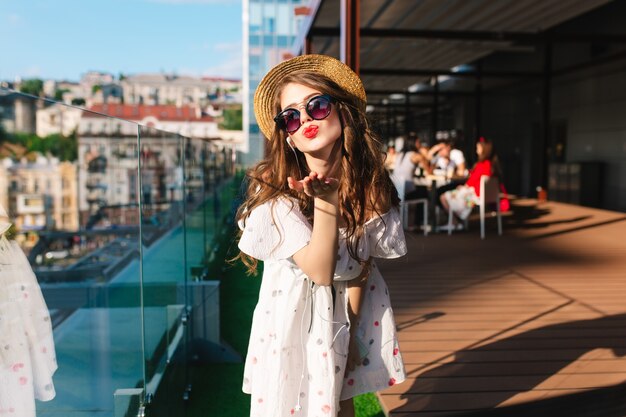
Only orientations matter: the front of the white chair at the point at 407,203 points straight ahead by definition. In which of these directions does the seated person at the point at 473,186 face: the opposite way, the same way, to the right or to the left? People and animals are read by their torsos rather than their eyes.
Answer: the opposite way

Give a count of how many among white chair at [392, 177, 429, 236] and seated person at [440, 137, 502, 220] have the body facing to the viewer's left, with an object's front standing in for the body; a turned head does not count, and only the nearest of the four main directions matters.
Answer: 1

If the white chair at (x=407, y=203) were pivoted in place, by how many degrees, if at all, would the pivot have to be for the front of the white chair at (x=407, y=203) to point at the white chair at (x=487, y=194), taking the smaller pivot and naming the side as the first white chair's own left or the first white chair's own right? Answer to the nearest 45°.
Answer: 0° — it already faces it

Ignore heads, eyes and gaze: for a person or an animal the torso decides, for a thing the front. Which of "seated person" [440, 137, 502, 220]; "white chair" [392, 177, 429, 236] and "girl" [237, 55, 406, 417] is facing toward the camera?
the girl

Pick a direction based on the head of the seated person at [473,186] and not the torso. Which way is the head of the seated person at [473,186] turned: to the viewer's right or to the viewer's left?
to the viewer's left

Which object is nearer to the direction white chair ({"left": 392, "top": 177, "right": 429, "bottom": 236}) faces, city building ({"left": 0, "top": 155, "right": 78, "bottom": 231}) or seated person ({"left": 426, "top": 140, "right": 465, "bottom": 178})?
the seated person

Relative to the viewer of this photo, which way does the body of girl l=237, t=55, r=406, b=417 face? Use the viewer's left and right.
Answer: facing the viewer

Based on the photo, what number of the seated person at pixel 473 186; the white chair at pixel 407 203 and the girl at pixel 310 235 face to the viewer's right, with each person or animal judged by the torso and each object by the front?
1

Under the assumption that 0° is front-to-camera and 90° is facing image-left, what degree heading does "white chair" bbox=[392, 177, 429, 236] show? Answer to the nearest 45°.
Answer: approximately 270°

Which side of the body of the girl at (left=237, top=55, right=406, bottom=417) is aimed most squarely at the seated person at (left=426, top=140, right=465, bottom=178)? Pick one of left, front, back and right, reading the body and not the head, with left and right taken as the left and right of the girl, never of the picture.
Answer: back

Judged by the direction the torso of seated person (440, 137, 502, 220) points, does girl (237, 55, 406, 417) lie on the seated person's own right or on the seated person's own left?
on the seated person's own left

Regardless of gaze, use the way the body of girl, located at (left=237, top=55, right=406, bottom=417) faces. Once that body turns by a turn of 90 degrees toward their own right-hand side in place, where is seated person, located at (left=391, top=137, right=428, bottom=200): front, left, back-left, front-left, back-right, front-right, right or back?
right

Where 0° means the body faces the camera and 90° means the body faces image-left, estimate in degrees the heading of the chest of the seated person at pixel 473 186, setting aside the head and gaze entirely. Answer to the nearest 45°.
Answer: approximately 90°
